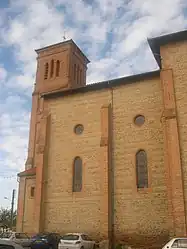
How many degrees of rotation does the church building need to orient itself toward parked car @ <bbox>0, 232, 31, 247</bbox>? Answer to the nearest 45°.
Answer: approximately 45° to its left

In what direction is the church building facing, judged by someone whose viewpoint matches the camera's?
facing away from the viewer and to the left of the viewer

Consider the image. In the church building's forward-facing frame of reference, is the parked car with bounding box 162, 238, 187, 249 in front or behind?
behind

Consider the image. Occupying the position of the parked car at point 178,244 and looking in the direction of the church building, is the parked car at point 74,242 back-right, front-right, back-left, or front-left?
front-left
